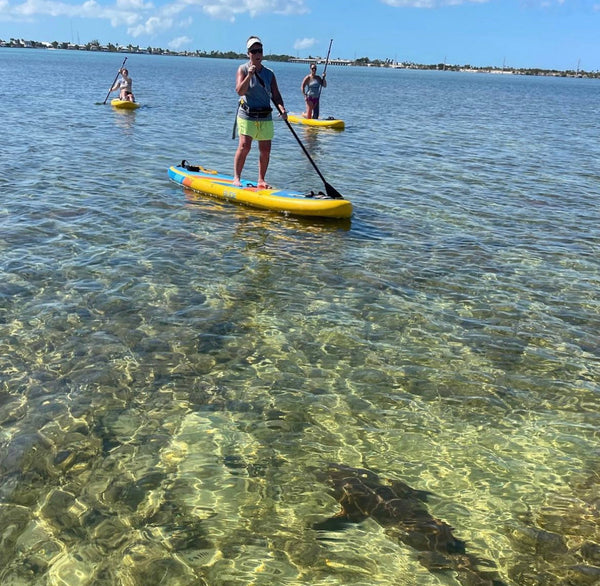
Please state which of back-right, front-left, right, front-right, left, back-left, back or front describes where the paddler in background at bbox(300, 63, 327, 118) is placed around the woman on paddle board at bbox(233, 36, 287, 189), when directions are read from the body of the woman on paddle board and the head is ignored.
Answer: back

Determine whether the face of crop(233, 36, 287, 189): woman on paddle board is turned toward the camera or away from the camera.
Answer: toward the camera

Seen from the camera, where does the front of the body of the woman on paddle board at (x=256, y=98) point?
toward the camera

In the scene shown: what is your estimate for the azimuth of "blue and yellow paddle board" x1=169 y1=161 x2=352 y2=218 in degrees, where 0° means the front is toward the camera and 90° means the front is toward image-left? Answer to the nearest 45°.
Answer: approximately 315°

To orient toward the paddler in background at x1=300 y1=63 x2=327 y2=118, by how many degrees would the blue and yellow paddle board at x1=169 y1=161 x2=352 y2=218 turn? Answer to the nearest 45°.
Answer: approximately 135° to its left
